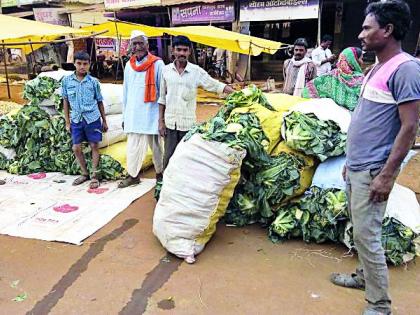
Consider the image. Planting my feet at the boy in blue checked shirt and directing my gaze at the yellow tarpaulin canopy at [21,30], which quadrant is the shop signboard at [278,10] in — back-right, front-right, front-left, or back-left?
front-right

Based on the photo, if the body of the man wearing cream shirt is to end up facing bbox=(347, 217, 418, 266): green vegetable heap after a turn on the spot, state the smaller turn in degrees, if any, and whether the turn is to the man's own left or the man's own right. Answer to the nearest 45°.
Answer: approximately 45° to the man's own left

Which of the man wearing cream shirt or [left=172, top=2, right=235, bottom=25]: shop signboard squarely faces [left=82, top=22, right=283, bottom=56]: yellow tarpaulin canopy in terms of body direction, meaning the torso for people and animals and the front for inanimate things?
the shop signboard

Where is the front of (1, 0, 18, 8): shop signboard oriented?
toward the camera

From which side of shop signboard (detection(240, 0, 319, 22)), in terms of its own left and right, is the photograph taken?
front

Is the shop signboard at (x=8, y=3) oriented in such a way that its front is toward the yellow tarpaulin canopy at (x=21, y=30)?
yes

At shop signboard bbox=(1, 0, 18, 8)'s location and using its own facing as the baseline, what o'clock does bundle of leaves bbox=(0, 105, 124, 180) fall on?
The bundle of leaves is roughly at 12 o'clock from the shop signboard.

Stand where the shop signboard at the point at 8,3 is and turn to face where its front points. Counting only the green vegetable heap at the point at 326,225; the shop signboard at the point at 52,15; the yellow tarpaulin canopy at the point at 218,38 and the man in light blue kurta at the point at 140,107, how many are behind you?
0

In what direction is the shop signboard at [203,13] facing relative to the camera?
toward the camera

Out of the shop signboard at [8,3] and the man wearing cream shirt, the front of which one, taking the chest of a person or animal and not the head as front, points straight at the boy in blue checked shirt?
the shop signboard

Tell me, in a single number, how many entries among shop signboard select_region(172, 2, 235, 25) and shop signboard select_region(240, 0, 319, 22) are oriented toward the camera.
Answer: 2

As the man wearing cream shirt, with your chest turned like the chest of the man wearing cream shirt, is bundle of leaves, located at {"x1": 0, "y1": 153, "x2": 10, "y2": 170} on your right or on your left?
on your right

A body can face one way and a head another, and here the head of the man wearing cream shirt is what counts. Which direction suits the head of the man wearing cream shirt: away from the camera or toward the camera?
toward the camera

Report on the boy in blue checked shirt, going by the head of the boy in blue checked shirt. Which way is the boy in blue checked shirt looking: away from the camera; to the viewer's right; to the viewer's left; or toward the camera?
toward the camera

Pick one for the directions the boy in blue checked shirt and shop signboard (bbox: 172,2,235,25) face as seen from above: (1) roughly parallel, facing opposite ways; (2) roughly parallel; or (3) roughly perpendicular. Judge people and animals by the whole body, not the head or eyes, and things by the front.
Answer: roughly parallel

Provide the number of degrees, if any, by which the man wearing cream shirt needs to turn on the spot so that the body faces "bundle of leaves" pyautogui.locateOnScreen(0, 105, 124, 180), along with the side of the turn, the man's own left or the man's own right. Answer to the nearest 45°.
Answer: approximately 135° to the man's own right

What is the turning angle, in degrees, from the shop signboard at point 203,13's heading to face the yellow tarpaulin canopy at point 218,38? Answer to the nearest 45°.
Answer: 0° — it already faces it

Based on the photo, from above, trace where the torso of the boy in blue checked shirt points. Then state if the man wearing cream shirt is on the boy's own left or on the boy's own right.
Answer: on the boy's own left

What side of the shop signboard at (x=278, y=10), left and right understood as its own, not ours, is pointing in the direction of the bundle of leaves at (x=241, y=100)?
front

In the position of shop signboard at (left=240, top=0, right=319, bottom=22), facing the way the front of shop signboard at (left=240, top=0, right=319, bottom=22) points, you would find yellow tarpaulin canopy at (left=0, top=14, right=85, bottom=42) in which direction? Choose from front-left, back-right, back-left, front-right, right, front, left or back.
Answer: front-right

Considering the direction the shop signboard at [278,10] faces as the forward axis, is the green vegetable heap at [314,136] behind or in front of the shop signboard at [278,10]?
in front
